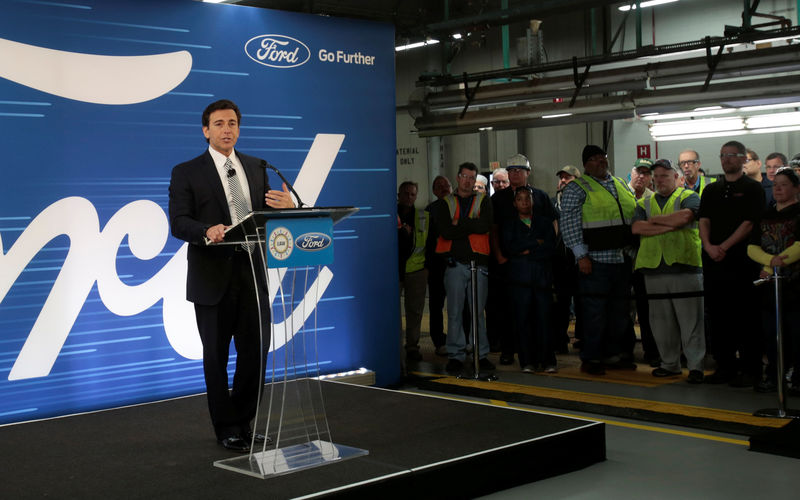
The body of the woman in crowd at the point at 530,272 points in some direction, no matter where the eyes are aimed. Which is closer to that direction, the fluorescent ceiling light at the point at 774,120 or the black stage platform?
the black stage platform

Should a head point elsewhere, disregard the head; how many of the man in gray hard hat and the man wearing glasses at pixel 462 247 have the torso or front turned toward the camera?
2

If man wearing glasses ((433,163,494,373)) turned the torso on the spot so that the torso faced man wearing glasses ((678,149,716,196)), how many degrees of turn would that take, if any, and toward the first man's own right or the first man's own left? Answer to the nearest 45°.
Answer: approximately 90° to the first man's own left

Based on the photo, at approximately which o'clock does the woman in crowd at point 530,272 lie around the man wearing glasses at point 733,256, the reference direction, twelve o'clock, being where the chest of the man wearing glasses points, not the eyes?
The woman in crowd is roughly at 2 o'clock from the man wearing glasses.

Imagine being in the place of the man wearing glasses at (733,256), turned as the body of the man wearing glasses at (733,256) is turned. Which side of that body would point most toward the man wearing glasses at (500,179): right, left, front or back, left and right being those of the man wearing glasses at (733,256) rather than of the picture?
right

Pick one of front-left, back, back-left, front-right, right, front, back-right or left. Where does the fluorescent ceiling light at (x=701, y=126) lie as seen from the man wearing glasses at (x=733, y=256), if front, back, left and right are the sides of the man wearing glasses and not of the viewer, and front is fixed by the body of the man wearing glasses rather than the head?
back-right

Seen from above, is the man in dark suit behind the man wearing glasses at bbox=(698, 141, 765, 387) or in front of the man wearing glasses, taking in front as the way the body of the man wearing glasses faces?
in front

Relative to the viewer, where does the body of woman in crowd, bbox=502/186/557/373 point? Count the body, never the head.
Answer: toward the camera

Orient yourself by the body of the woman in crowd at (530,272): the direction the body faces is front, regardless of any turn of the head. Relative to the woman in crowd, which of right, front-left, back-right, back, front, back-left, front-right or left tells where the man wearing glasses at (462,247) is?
right

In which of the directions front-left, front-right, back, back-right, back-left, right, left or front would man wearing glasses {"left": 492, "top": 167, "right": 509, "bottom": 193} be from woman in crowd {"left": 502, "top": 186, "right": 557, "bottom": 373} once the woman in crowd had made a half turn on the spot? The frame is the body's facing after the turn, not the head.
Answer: front

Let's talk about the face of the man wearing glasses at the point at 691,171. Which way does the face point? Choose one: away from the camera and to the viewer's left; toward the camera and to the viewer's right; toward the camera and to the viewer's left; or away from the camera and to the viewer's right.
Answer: toward the camera and to the viewer's left

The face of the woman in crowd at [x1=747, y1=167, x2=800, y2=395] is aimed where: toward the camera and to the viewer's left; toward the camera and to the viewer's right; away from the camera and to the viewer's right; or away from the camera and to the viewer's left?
toward the camera and to the viewer's left

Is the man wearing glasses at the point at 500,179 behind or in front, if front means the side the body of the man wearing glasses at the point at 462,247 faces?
behind

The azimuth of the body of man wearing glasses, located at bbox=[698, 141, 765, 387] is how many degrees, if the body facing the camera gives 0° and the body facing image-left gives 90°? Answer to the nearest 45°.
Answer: approximately 45°

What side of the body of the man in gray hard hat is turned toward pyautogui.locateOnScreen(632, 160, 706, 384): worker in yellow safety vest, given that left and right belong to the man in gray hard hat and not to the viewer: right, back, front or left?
left

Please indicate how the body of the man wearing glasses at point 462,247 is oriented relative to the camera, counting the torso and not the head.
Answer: toward the camera

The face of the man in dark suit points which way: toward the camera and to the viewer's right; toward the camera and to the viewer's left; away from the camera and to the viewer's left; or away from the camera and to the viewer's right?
toward the camera and to the viewer's right

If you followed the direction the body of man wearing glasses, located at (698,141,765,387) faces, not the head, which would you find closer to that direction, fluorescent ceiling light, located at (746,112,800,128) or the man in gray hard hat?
the man in gray hard hat

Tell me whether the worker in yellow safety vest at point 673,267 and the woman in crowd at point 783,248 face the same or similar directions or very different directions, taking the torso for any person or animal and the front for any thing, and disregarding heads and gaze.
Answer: same or similar directions

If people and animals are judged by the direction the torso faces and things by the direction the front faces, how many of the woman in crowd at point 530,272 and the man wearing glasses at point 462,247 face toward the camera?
2
